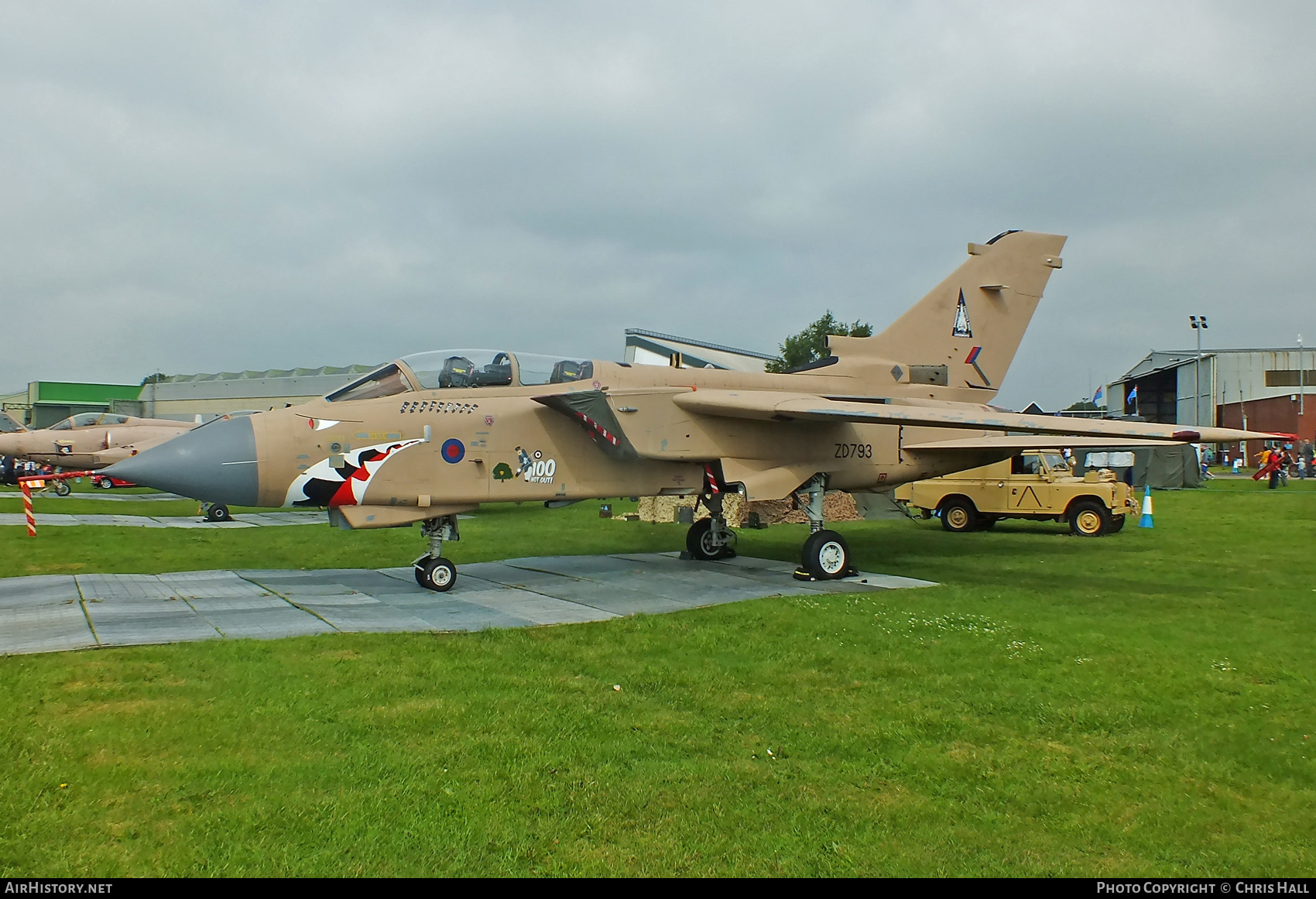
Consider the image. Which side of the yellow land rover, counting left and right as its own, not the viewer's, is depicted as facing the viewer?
right

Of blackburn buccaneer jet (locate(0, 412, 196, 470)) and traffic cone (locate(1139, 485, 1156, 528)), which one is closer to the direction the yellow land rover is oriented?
the traffic cone

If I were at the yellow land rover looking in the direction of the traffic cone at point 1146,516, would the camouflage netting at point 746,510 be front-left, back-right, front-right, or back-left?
back-left

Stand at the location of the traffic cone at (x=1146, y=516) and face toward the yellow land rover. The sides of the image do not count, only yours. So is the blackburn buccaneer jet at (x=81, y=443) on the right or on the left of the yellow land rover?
right

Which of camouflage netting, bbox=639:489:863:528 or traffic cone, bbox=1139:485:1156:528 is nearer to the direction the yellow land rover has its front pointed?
the traffic cone

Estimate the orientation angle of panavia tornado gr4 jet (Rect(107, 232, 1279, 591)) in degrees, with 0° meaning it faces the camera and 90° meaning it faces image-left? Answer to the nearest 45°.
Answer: approximately 45°

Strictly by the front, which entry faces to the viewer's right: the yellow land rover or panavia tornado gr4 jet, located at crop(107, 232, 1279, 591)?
the yellow land rover

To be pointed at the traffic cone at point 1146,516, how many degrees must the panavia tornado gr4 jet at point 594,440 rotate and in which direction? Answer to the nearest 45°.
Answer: approximately 180°
